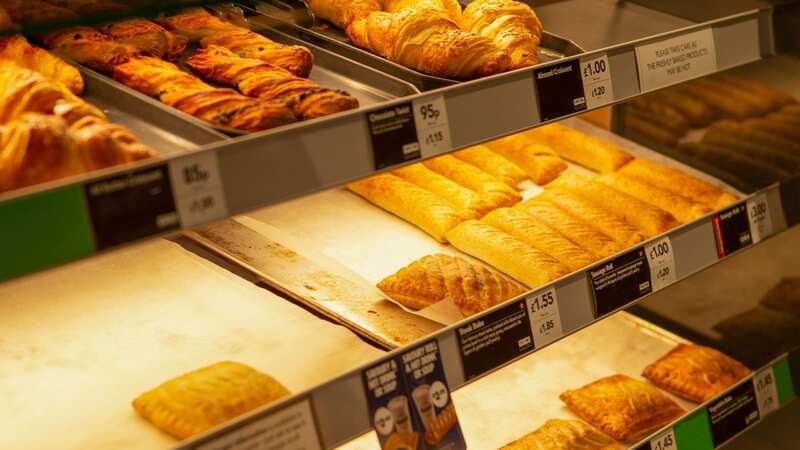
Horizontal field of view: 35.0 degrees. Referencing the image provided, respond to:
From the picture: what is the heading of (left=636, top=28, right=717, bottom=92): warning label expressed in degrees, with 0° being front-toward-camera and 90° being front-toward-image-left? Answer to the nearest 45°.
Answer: approximately 315°

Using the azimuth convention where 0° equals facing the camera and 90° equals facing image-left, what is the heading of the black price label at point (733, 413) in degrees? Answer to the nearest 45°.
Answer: approximately 315°

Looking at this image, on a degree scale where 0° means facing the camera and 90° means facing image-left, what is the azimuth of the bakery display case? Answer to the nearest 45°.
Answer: approximately 315°

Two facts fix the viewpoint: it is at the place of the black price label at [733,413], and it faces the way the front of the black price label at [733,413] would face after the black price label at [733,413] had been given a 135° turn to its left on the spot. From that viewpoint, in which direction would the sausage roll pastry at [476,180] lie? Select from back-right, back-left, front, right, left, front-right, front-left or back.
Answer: front-left
